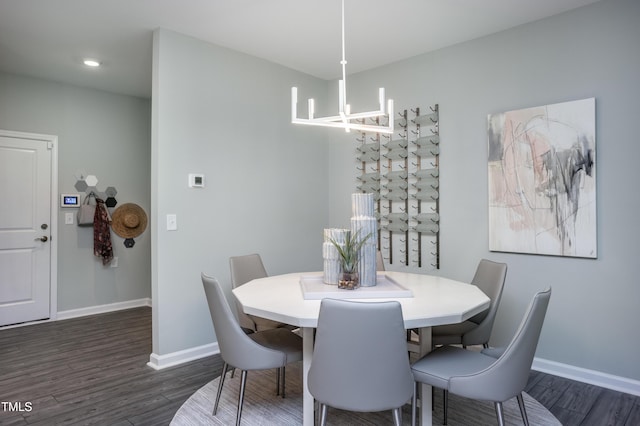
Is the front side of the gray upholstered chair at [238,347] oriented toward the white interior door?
no

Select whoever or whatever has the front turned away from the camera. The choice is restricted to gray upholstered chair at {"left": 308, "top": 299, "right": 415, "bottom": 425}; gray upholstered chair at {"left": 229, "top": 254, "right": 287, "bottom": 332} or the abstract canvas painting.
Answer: gray upholstered chair at {"left": 308, "top": 299, "right": 415, "bottom": 425}

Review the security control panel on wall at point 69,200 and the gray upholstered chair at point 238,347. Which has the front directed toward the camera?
the security control panel on wall

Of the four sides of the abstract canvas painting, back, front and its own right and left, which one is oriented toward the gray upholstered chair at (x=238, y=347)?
front

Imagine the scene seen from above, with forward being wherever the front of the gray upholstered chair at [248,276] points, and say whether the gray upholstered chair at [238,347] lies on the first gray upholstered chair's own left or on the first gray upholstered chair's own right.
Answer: on the first gray upholstered chair's own right

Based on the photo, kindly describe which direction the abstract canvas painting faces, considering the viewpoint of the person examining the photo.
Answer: facing the viewer and to the left of the viewer

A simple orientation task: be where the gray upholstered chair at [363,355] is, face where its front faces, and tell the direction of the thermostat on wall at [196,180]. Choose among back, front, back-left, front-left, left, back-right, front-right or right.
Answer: front-left

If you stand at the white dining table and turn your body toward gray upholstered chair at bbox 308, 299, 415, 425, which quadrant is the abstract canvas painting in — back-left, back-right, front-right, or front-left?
back-left

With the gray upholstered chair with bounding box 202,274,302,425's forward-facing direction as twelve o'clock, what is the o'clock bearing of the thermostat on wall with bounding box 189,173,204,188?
The thermostat on wall is roughly at 10 o'clock from the gray upholstered chair.

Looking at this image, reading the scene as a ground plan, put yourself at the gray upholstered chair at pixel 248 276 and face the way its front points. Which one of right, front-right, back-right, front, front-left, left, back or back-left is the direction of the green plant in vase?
front

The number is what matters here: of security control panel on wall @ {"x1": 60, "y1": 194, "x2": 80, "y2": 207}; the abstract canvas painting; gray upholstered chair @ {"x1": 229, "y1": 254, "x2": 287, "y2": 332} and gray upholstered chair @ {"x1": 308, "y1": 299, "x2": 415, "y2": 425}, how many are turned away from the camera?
1

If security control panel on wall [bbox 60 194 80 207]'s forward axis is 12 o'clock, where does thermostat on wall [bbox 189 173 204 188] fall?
thermostat on wall [bbox 189 173 204 188] is roughly at 11 o'clock from security control panel on wall [bbox 60 194 80 207].

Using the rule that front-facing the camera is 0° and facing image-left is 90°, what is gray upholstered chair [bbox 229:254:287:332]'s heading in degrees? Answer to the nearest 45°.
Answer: approximately 315°

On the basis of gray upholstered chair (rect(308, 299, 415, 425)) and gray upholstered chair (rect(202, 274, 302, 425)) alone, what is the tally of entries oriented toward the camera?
0

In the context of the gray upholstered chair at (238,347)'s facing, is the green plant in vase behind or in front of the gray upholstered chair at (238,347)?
in front

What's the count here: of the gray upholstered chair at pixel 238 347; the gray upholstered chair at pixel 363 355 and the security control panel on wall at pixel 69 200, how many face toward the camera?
1

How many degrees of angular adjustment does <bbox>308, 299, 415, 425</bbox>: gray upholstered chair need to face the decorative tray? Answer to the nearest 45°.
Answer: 0° — it already faces it

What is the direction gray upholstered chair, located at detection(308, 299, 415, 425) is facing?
away from the camera

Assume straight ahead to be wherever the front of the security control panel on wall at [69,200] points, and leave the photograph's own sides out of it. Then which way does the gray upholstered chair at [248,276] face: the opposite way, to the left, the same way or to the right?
the same way

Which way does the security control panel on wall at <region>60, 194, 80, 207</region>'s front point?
toward the camera

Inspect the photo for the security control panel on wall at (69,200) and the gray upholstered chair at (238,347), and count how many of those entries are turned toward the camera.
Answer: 1
